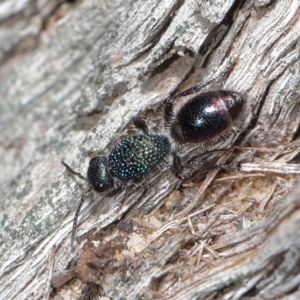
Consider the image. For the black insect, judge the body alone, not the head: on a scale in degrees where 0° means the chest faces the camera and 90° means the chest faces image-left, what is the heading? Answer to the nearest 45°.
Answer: approximately 45°
